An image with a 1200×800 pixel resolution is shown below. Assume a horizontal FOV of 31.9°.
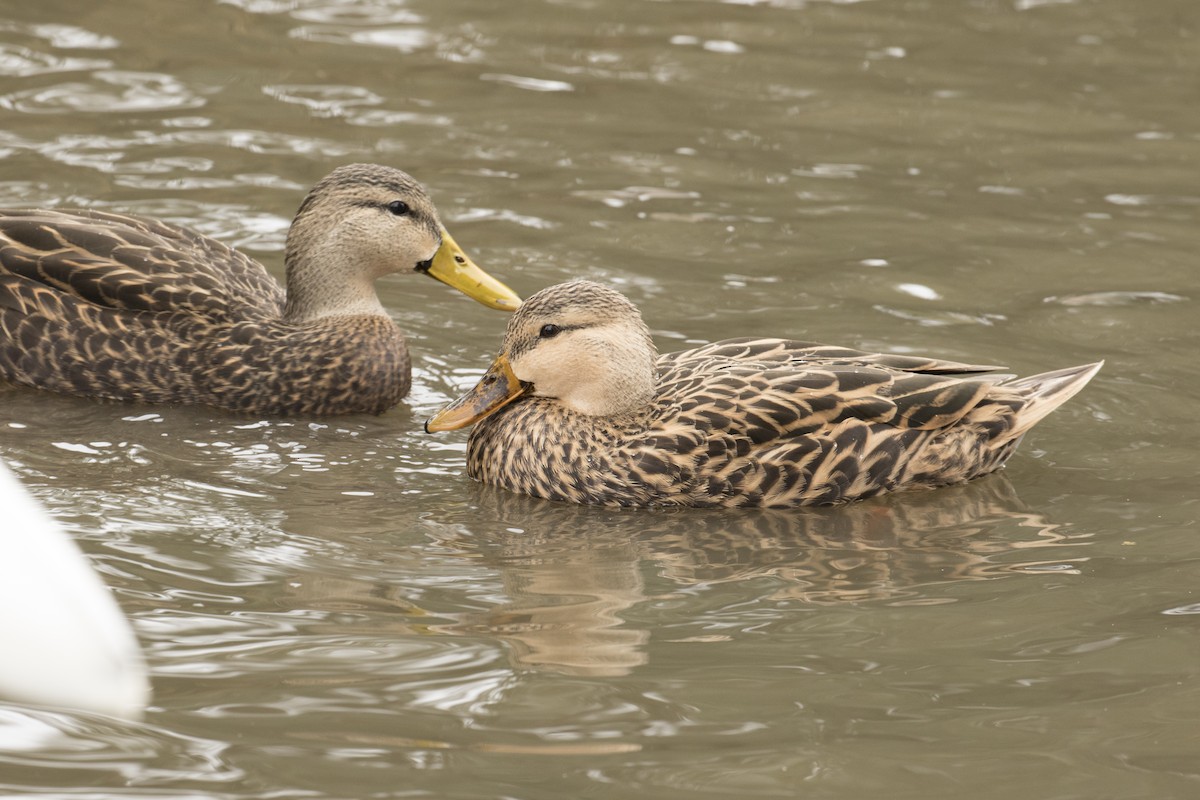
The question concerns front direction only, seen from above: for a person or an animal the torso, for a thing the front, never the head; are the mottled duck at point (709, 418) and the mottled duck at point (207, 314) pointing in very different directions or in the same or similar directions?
very different directions

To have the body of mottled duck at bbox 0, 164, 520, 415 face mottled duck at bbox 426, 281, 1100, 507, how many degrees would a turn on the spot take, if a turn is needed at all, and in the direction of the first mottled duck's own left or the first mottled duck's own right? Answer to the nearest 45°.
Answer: approximately 45° to the first mottled duck's own right

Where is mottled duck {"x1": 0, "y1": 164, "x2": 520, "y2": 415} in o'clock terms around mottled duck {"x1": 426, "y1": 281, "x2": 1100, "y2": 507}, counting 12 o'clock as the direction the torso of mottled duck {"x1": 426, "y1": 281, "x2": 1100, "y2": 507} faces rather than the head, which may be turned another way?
mottled duck {"x1": 0, "y1": 164, "x2": 520, "y2": 415} is roughly at 1 o'clock from mottled duck {"x1": 426, "y1": 281, "x2": 1100, "y2": 507}.

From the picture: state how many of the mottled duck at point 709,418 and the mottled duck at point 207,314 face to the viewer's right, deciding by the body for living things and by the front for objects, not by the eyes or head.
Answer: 1

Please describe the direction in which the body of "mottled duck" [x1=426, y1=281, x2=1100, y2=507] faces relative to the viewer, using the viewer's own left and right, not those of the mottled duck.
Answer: facing to the left of the viewer

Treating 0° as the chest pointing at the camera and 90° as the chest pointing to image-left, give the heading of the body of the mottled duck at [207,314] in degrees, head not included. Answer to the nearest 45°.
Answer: approximately 270°
